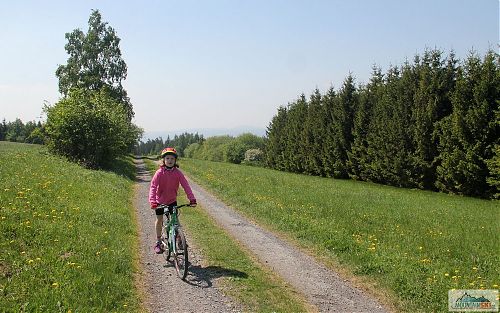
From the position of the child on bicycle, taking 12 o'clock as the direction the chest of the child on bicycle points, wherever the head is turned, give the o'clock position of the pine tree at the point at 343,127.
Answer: The pine tree is roughly at 7 o'clock from the child on bicycle.

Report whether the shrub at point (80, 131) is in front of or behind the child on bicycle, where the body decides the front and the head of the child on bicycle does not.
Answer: behind

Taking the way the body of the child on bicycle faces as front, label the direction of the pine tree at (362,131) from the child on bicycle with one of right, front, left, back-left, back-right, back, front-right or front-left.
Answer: back-left

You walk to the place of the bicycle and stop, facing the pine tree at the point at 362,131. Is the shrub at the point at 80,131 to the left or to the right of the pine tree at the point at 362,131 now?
left

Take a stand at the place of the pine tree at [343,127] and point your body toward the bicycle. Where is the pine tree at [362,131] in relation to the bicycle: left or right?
left

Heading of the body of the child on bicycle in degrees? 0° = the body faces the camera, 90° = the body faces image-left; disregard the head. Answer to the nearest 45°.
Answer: approximately 0°

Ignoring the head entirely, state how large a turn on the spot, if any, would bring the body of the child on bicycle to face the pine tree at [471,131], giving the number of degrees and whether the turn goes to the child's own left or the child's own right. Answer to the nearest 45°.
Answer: approximately 135° to the child's own left

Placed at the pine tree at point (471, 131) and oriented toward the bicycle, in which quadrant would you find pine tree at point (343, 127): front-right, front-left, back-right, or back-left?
back-right

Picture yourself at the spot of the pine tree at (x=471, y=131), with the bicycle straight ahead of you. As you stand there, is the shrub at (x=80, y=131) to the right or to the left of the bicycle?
right

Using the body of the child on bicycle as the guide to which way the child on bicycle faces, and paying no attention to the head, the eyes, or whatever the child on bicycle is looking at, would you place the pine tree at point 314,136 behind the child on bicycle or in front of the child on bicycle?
behind
